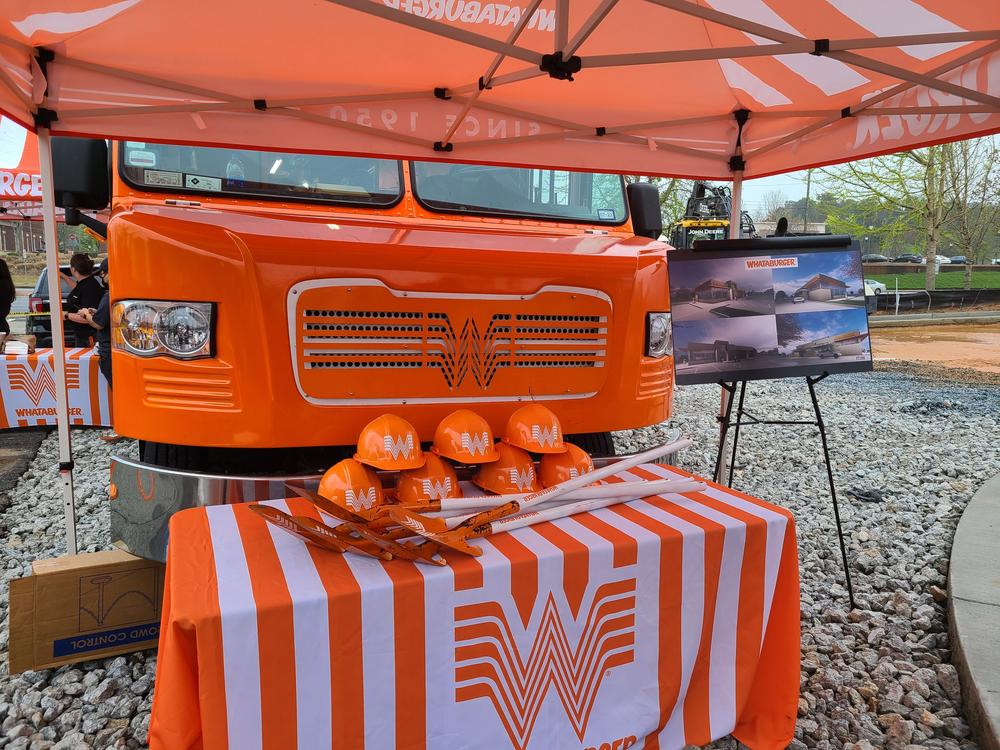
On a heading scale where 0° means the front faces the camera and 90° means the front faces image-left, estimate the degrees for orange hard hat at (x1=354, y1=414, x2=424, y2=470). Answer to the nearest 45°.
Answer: approximately 315°

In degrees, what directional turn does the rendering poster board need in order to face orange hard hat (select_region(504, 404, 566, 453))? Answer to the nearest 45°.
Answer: approximately 45° to its right

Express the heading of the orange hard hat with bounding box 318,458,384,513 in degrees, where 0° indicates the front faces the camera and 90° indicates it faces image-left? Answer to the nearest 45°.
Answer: approximately 315°

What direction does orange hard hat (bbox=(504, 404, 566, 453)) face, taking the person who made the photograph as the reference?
facing the viewer and to the right of the viewer

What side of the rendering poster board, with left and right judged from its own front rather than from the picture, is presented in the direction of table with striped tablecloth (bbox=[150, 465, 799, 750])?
front

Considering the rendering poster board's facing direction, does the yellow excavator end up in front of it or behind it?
behind

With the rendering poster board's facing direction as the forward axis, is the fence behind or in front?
behind

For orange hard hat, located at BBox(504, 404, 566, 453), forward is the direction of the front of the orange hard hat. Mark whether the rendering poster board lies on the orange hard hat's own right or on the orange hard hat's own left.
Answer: on the orange hard hat's own left

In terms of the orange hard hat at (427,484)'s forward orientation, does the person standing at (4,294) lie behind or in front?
behind
